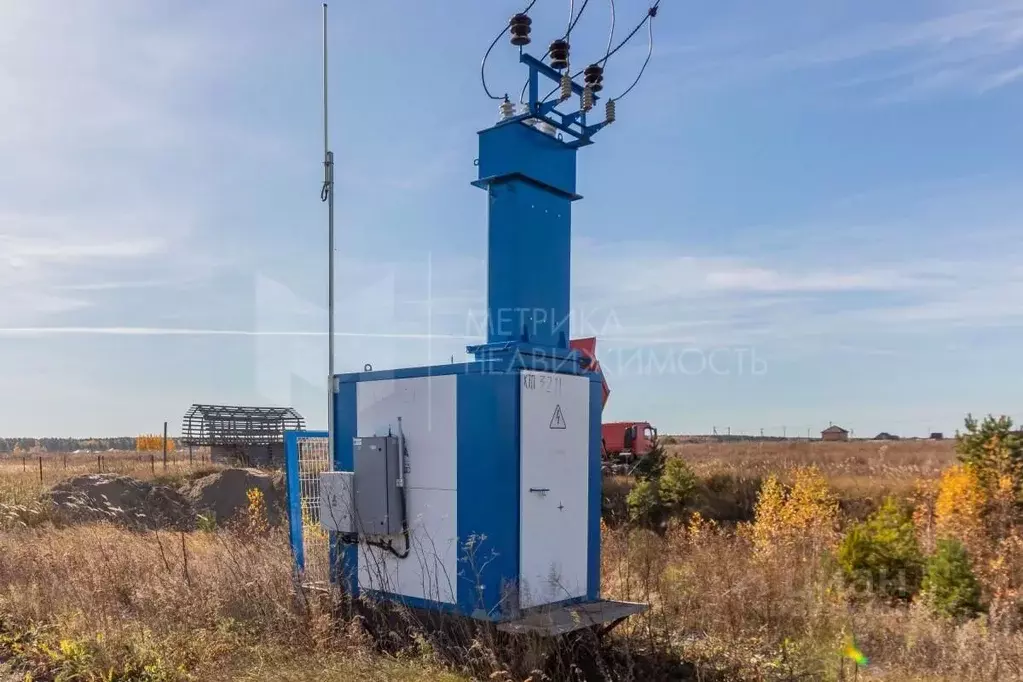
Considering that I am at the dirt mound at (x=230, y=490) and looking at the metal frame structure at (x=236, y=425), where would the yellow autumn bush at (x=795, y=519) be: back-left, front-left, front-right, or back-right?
back-right

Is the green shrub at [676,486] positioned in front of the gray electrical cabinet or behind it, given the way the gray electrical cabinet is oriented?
behind

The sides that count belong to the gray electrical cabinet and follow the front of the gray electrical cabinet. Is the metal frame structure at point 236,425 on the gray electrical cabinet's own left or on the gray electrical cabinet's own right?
on the gray electrical cabinet's own right

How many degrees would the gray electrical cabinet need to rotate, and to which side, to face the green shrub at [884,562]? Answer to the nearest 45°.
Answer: approximately 180°

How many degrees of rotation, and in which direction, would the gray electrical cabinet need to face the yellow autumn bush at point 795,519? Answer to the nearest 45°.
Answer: approximately 180°

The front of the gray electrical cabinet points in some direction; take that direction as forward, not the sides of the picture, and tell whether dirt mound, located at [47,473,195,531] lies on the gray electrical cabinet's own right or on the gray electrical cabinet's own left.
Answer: on the gray electrical cabinet's own right

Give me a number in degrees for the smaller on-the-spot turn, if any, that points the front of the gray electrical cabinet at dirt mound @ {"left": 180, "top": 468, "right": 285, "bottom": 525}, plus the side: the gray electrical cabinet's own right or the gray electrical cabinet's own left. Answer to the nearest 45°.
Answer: approximately 135° to the gray electrical cabinet's own right

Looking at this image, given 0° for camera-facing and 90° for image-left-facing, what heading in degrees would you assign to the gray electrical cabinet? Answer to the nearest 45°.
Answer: approximately 45°
